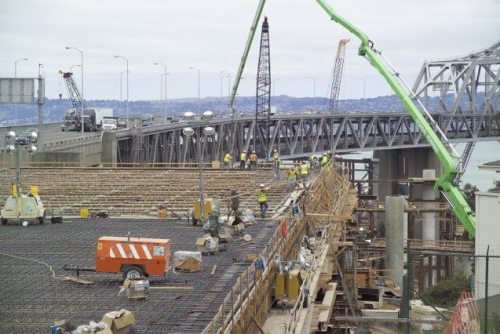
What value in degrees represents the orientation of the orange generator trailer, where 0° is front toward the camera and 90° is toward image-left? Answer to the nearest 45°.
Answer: approximately 90°

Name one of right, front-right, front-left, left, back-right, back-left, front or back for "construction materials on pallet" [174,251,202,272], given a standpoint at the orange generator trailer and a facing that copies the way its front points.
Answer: back-right

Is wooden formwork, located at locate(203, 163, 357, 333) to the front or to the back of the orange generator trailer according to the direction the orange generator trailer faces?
to the back

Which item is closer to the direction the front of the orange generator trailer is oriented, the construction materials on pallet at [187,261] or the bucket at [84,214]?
the bucket

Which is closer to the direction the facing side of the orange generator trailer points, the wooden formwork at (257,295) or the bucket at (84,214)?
the bucket

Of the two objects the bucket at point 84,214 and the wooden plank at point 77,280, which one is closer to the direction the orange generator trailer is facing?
the wooden plank

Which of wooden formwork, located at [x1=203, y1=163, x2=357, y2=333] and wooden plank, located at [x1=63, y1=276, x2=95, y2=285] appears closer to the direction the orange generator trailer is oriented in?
the wooden plank
